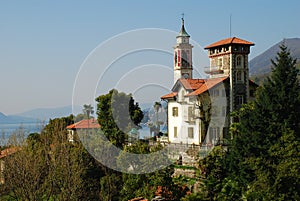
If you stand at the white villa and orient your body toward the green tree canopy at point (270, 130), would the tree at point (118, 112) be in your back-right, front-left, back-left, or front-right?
back-right

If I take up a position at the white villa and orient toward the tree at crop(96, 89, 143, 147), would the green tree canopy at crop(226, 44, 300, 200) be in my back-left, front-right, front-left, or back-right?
back-left
